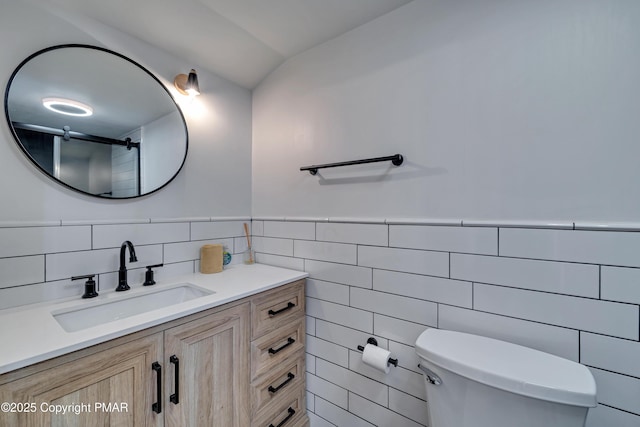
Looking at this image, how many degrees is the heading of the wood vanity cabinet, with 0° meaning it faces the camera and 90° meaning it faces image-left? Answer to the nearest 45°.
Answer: approximately 315°

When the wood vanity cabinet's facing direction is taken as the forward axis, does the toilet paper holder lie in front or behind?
in front

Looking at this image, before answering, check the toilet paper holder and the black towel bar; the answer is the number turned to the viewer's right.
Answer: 0

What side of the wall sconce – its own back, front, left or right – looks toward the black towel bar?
front

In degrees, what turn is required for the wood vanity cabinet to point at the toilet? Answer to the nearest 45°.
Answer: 0° — it already faces it

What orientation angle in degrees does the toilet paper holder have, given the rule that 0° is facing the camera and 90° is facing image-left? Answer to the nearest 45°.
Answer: approximately 45°

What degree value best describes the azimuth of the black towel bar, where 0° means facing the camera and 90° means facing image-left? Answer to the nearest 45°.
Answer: approximately 45°

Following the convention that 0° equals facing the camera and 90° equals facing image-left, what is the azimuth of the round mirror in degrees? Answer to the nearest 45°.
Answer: approximately 315°

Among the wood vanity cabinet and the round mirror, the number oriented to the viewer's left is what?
0

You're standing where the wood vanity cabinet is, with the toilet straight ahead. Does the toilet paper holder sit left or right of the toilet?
left
